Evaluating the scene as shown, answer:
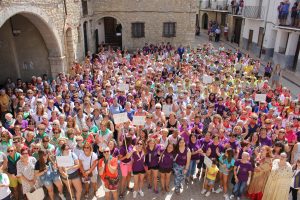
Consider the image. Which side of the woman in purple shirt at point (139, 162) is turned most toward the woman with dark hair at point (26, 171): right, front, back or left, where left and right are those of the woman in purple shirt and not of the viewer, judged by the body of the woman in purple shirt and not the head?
right

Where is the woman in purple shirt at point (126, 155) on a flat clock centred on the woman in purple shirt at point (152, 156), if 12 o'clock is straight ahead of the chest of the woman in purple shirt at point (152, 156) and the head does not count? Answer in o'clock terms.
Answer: the woman in purple shirt at point (126, 155) is roughly at 3 o'clock from the woman in purple shirt at point (152, 156).

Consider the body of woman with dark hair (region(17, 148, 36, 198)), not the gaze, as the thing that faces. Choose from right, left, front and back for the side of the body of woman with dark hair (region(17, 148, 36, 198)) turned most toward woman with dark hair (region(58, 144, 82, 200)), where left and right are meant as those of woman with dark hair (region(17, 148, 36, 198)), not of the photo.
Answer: left

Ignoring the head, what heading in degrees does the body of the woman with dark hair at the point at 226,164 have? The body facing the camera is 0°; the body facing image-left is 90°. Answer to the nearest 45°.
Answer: approximately 45°

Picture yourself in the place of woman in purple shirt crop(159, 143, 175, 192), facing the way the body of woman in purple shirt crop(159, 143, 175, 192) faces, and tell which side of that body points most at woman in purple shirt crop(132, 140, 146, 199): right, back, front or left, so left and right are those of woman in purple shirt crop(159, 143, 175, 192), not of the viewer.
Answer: right
